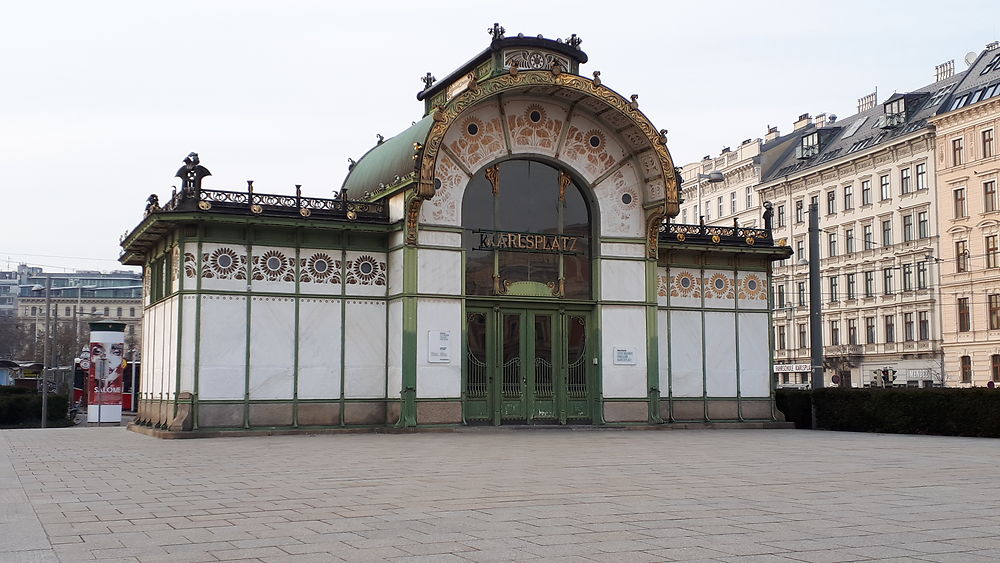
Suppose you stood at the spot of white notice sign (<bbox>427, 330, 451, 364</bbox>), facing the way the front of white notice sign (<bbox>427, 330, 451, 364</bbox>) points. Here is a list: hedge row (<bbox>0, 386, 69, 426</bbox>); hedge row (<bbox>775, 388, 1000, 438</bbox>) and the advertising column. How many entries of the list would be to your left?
1

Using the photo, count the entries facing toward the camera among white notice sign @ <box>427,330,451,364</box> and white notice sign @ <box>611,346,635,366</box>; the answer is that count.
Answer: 2

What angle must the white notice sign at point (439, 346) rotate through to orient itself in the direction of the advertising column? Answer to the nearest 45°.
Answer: approximately 135° to its right

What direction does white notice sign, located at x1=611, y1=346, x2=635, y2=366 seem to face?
toward the camera

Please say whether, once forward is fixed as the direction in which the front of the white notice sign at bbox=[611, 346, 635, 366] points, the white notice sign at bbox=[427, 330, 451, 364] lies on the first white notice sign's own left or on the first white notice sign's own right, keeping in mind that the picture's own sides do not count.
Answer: on the first white notice sign's own right

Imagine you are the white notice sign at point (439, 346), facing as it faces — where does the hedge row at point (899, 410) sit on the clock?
The hedge row is roughly at 9 o'clock from the white notice sign.

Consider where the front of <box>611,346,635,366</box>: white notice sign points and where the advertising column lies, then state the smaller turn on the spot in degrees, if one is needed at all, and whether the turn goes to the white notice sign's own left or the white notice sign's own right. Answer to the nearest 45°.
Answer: approximately 90° to the white notice sign's own right

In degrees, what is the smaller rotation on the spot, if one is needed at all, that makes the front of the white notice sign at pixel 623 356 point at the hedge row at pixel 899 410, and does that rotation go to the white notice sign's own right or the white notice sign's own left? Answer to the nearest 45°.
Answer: approximately 90° to the white notice sign's own left

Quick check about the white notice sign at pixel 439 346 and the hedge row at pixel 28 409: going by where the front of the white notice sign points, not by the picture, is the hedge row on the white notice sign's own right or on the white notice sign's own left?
on the white notice sign's own right
